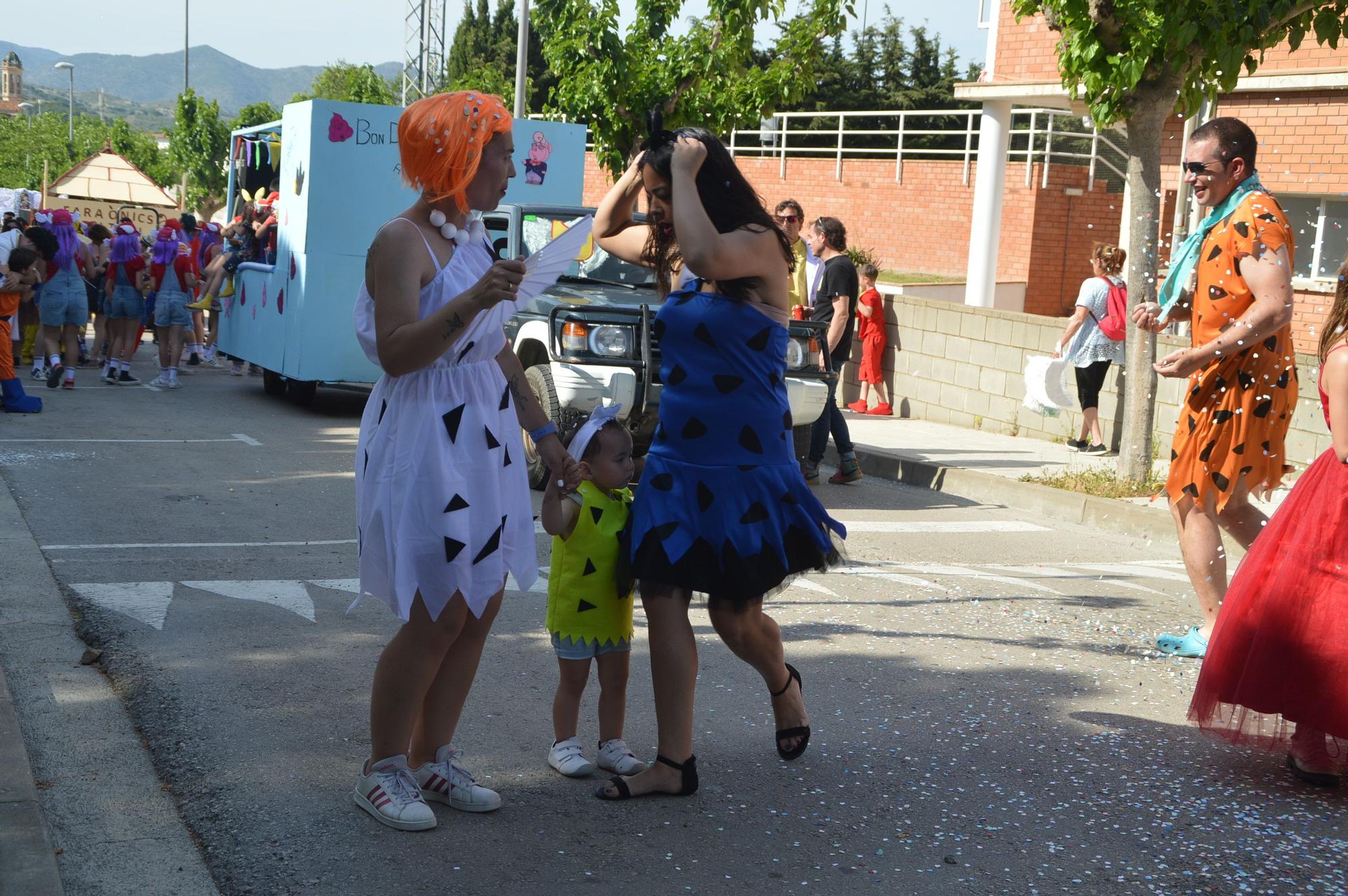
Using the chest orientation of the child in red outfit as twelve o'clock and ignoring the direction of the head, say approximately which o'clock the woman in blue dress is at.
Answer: The woman in blue dress is roughly at 9 o'clock from the child in red outfit.

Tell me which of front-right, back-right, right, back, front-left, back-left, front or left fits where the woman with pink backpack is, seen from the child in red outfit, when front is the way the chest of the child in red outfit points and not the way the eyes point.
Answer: back-left

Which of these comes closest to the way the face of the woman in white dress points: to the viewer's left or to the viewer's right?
to the viewer's right

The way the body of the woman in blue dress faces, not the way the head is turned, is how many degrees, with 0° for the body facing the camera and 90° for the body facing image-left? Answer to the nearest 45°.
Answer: approximately 45°

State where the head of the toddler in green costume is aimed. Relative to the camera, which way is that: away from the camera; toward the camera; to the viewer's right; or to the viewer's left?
to the viewer's right
